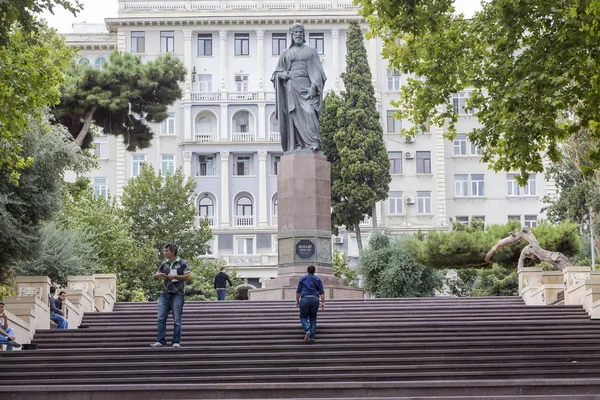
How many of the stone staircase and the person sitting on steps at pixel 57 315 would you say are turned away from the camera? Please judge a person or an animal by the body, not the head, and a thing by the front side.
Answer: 0

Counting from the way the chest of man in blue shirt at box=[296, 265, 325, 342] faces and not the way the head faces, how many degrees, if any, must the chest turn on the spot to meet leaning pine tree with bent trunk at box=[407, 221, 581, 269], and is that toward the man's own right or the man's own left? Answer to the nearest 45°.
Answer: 0° — they already face it

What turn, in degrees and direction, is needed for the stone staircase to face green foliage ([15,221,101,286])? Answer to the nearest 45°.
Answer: approximately 135° to its right

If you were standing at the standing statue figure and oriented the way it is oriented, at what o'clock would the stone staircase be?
The stone staircase is roughly at 12 o'clock from the standing statue figure.

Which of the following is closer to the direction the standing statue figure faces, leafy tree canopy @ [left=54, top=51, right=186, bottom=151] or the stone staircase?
the stone staircase

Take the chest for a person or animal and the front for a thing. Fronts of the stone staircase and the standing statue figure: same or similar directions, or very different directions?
same or similar directions

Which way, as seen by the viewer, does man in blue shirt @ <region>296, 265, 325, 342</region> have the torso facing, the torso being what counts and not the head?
away from the camera

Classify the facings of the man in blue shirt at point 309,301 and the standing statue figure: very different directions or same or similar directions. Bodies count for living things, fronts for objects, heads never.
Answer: very different directions

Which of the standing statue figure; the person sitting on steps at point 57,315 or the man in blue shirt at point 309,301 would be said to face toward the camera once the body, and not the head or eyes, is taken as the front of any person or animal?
the standing statue figure

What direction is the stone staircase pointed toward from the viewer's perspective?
toward the camera

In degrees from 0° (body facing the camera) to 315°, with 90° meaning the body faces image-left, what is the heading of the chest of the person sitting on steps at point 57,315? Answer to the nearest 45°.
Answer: approximately 270°

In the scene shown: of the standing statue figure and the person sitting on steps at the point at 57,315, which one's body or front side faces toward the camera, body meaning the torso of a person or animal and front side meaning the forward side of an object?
the standing statue figure

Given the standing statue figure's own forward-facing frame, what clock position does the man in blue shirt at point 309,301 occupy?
The man in blue shirt is roughly at 12 o'clock from the standing statue figure.
